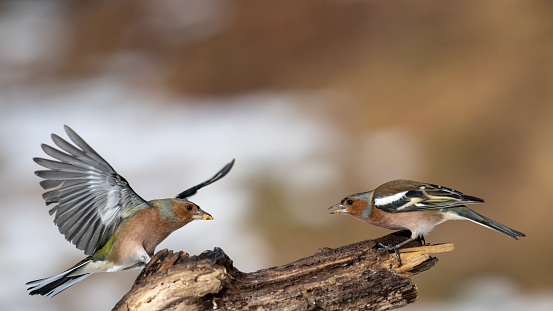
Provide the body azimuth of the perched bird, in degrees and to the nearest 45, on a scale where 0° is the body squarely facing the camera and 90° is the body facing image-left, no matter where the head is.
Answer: approximately 90°
